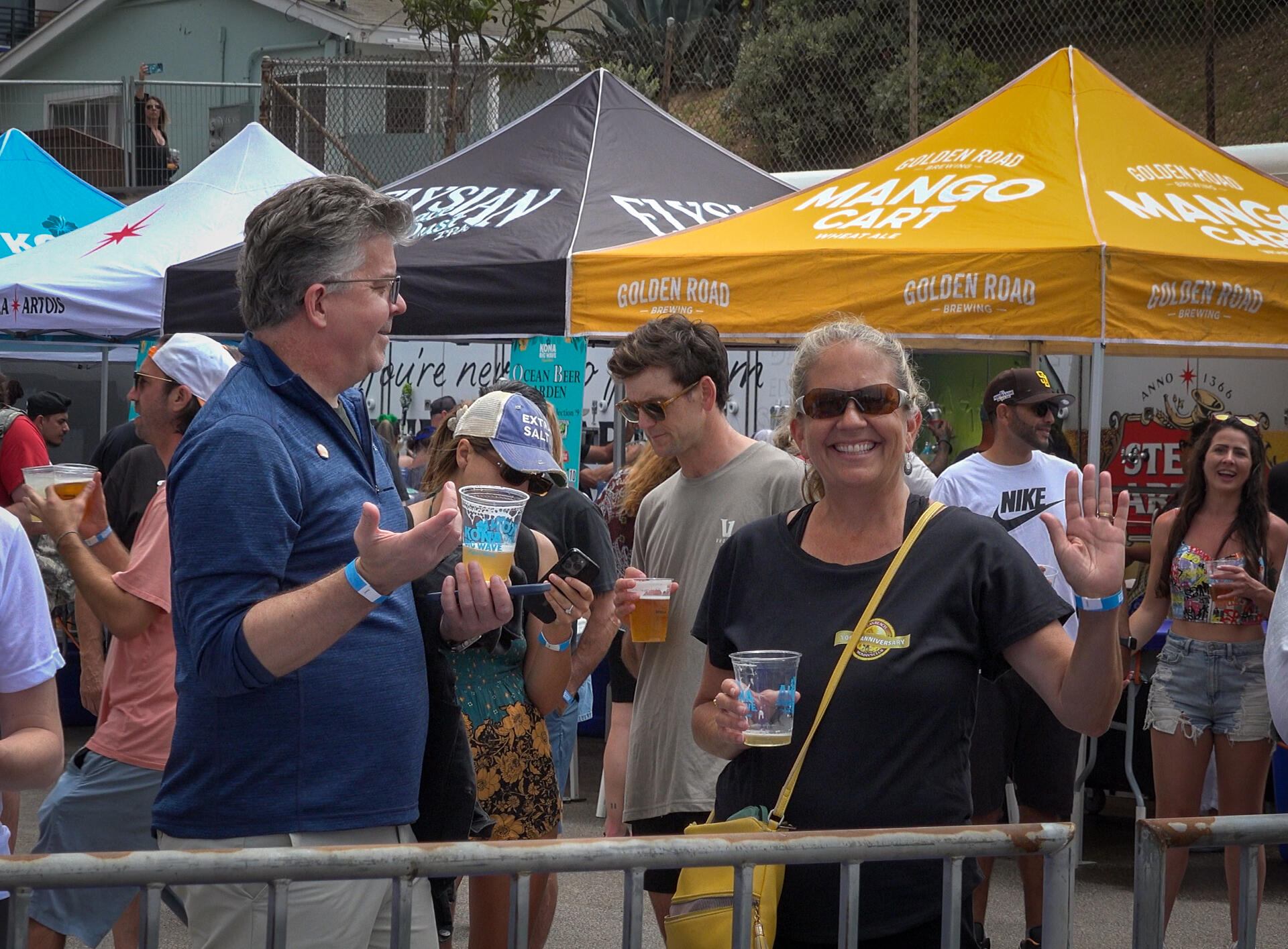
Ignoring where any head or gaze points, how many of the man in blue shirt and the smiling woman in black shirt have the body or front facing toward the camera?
1

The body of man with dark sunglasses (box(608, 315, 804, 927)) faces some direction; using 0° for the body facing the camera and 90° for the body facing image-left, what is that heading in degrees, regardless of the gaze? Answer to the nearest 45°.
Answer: approximately 45°

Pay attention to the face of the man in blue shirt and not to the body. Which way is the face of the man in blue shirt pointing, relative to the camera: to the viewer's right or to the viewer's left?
to the viewer's right

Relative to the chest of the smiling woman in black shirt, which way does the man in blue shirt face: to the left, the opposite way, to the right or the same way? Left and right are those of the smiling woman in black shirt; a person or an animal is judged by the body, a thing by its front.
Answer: to the left

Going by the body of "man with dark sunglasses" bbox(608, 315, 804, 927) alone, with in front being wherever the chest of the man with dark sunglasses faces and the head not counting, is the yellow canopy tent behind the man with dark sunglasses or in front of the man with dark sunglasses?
behind

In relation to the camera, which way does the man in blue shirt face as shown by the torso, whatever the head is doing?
to the viewer's right

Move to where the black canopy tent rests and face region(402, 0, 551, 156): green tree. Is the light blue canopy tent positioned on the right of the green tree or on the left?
left

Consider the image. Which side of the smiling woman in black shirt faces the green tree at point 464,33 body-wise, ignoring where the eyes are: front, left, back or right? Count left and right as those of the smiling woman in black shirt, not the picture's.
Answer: back

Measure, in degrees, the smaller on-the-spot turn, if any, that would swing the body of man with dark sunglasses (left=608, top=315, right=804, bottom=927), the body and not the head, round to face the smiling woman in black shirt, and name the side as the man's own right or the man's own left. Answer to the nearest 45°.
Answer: approximately 45° to the man's own left

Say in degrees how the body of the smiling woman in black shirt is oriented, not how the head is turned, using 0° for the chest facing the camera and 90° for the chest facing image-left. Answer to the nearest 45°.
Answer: approximately 0°
